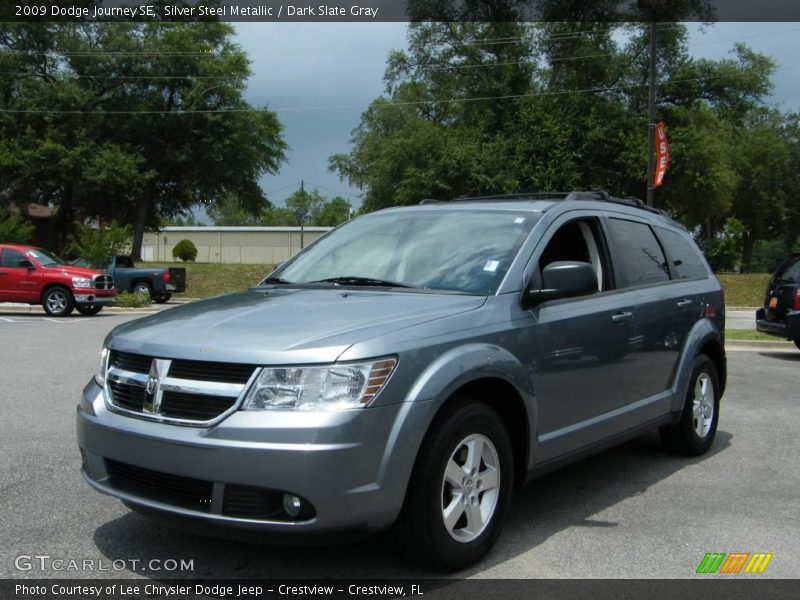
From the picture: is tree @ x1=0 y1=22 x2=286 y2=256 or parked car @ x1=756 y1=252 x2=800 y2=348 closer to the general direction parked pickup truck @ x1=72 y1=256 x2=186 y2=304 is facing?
the tree

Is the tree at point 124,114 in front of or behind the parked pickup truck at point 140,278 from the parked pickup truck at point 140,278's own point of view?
in front

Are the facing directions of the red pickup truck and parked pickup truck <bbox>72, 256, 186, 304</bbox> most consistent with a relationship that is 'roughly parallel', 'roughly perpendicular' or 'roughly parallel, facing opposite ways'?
roughly parallel, facing opposite ways

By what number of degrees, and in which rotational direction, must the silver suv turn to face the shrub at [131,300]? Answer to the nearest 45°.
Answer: approximately 135° to its right

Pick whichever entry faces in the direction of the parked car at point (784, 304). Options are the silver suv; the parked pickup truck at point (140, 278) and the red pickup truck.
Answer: the red pickup truck

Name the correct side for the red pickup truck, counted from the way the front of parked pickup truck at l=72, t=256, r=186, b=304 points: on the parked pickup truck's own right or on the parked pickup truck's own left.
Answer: on the parked pickup truck's own left

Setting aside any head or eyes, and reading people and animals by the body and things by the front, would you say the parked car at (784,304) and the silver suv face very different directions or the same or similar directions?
very different directions

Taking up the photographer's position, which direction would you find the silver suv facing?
facing the viewer and to the left of the viewer

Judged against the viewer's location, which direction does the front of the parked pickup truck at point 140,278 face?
facing away from the viewer and to the left of the viewer

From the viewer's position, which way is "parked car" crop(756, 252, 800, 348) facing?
facing away from the viewer and to the right of the viewer

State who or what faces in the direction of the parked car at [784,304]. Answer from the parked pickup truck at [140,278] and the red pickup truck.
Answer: the red pickup truck

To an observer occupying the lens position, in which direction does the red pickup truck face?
facing the viewer and to the right of the viewer

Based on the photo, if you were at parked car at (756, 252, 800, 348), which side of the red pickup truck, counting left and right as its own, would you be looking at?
front

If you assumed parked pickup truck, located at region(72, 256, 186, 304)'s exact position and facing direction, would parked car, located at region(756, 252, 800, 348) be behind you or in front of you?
behind

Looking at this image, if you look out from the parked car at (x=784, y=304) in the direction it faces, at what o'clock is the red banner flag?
The red banner flag is roughly at 10 o'clock from the parked car.

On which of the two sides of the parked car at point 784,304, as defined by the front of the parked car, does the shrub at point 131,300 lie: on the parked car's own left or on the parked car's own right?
on the parked car's own left

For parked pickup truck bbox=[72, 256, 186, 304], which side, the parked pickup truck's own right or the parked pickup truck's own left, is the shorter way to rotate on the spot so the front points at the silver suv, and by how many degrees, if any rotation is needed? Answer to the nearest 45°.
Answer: approximately 135° to the parked pickup truck's own left
